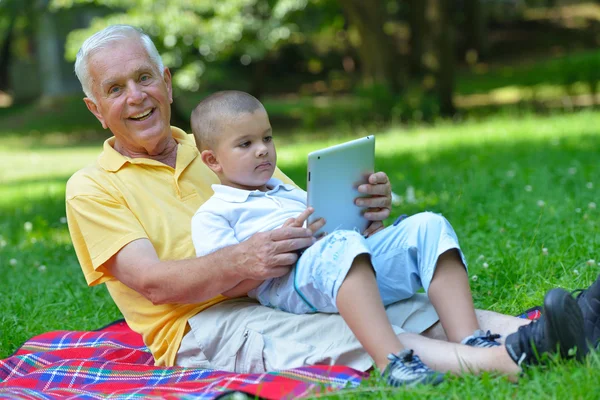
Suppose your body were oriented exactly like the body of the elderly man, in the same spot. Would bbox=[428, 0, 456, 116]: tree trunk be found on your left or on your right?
on your left

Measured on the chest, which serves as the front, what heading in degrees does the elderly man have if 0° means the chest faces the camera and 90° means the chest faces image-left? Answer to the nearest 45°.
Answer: approximately 315°

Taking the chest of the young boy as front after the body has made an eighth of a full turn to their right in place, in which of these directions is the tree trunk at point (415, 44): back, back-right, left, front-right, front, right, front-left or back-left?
back

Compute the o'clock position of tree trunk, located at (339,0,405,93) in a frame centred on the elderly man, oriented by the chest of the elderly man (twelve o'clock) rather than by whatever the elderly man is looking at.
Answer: The tree trunk is roughly at 8 o'clock from the elderly man.

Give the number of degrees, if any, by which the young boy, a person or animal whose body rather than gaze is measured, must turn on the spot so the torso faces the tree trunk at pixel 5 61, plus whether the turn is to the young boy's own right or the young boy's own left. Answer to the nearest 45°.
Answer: approximately 180°

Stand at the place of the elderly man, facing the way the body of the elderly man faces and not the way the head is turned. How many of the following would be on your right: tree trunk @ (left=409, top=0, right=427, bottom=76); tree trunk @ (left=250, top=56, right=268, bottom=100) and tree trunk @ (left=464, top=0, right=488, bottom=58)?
0

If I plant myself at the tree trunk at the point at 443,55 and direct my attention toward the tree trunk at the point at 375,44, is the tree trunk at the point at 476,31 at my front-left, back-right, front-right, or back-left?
back-right

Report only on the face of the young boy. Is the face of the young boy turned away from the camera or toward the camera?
toward the camera

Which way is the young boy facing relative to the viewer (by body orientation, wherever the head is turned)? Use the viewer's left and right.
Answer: facing the viewer and to the right of the viewer

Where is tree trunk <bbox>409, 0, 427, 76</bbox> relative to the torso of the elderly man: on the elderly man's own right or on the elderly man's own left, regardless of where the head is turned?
on the elderly man's own left

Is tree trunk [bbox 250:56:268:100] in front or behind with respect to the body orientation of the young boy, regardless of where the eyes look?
behind

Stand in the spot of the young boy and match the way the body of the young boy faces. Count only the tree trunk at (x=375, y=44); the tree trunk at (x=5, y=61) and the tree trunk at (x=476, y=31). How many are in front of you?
0

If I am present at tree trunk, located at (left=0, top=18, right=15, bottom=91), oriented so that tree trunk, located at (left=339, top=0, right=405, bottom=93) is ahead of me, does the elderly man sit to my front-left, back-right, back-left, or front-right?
front-right

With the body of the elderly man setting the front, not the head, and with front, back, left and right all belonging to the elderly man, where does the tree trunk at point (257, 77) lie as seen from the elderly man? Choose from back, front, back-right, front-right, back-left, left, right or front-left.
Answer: back-left

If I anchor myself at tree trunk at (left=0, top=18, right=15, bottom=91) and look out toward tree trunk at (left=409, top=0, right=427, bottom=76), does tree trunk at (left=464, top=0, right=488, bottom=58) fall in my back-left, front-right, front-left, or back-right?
front-left
